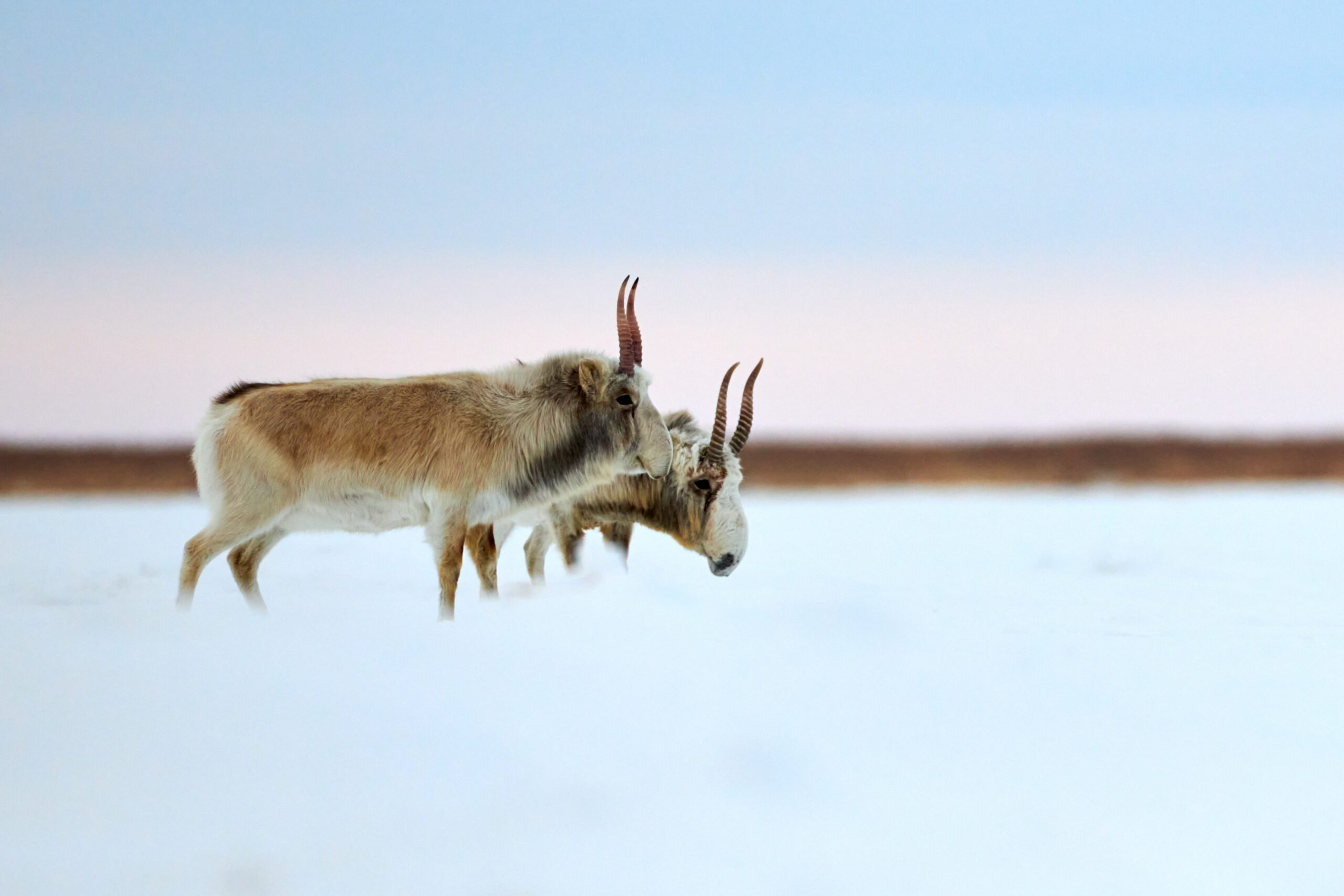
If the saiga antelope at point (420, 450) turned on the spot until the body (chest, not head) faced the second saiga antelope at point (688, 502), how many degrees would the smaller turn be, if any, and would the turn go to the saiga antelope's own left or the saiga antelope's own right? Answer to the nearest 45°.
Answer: approximately 45° to the saiga antelope's own left

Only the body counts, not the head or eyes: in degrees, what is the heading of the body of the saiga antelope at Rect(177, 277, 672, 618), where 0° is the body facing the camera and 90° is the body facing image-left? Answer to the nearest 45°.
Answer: approximately 270°
